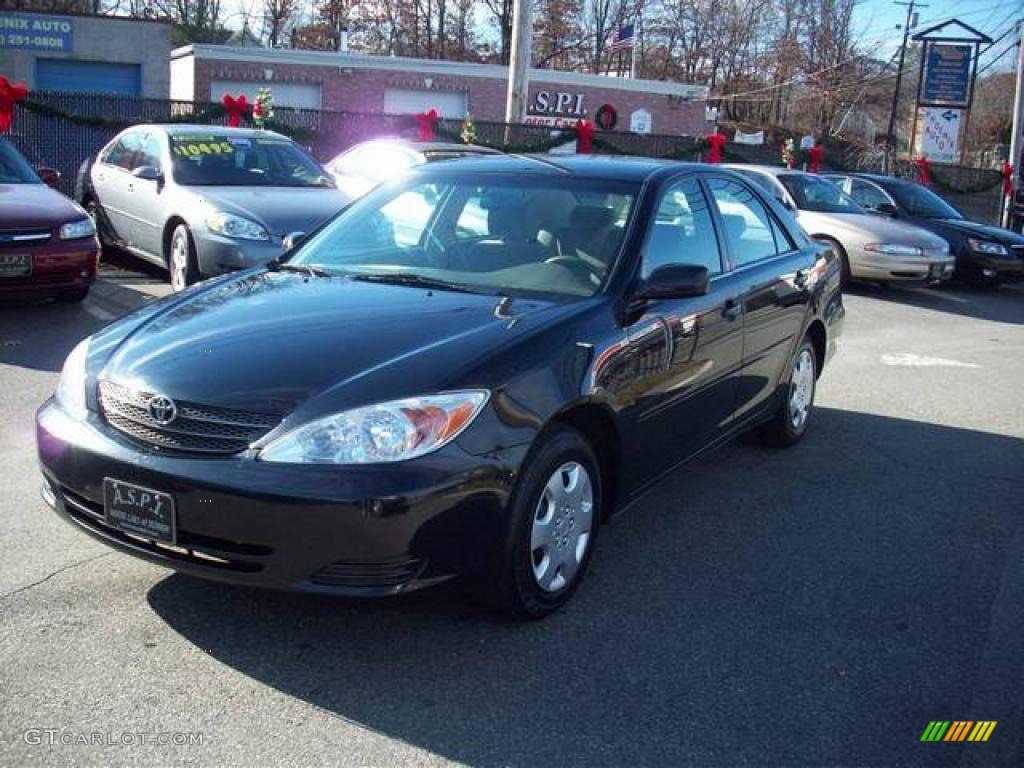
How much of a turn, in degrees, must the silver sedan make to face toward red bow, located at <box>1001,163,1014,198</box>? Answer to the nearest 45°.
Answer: approximately 90° to its left

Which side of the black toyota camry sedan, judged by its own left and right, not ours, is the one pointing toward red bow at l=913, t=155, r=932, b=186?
back

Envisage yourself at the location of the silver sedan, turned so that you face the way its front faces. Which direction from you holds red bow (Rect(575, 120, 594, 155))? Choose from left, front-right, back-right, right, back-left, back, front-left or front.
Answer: left

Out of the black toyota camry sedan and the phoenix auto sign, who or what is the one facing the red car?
the phoenix auto sign

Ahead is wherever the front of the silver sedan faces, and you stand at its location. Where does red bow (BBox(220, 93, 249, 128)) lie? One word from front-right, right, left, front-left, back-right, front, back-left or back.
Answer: back-left

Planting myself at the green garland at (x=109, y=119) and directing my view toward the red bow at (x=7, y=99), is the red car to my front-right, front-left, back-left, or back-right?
front-left

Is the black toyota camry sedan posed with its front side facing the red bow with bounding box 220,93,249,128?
no

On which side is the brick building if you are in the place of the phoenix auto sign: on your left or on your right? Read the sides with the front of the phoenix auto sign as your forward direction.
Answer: on your left

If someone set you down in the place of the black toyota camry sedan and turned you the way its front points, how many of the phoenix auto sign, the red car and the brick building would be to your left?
0

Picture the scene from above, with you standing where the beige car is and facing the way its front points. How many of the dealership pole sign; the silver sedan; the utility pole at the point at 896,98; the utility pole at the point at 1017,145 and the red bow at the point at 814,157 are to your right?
1

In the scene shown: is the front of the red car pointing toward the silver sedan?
no

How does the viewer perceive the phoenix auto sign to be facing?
facing the viewer

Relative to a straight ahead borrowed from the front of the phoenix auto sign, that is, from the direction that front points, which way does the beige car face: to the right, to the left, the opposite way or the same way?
the same way

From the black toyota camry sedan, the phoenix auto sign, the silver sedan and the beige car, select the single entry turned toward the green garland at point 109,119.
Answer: the phoenix auto sign

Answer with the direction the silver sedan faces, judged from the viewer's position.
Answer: facing the viewer and to the right of the viewer

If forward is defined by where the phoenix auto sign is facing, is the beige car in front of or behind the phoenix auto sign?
in front

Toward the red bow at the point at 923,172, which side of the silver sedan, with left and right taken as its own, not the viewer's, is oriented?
left

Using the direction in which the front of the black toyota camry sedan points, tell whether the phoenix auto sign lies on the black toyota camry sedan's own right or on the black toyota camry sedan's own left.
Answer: on the black toyota camry sedan's own right

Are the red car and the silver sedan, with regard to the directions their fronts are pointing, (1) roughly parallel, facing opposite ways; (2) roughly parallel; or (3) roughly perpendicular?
roughly parallel
